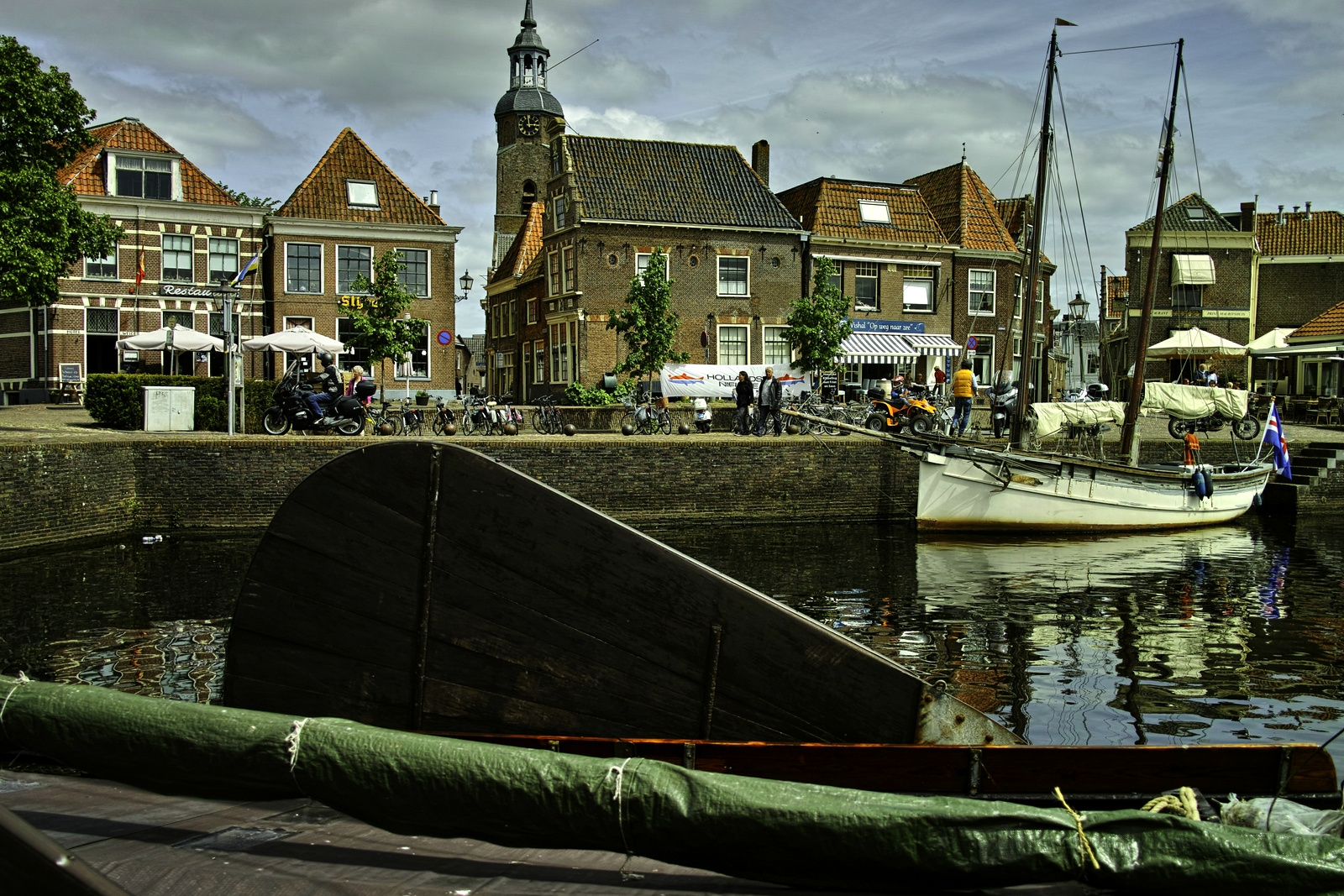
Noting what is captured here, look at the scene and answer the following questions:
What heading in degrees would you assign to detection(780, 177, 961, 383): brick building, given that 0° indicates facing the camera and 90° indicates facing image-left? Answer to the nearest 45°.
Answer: approximately 0°

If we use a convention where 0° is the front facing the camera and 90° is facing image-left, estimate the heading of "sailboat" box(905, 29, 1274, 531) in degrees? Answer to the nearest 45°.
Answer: approximately 90°

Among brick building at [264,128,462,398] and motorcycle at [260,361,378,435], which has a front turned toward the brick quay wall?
the brick building

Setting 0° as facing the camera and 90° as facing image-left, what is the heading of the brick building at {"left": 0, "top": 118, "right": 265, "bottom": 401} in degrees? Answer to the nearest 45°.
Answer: approximately 0°

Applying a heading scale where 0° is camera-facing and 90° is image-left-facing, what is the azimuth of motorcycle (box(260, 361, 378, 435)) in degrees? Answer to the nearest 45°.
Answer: approximately 90°

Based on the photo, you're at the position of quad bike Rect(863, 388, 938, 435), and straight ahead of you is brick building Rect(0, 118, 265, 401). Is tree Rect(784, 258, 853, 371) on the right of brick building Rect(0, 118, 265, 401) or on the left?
right
